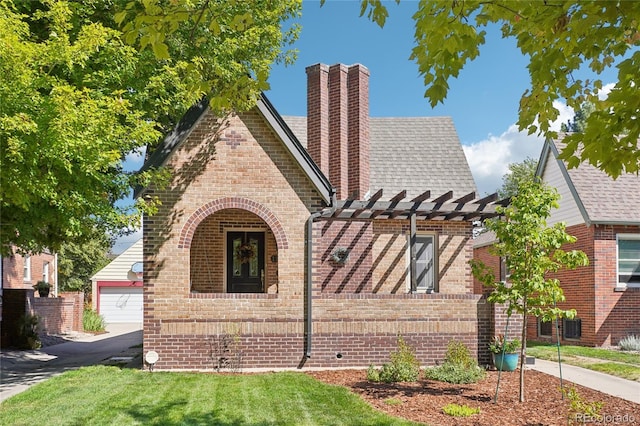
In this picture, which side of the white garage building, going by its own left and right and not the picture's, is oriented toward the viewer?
front

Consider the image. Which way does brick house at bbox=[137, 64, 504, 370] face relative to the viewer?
toward the camera

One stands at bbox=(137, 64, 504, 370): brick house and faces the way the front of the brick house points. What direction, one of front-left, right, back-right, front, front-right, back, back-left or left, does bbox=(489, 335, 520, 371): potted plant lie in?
left

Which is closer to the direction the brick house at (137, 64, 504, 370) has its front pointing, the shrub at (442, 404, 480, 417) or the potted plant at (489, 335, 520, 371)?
the shrub

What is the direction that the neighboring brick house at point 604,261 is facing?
toward the camera

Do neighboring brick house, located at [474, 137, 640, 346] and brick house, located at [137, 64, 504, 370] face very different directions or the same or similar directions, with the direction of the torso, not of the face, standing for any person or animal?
same or similar directions

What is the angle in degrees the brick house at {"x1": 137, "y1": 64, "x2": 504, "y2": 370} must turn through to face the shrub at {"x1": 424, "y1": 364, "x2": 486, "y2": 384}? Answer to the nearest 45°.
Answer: approximately 45° to its left

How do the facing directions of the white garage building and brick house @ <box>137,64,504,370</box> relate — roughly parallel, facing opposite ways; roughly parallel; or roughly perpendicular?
roughly parallel
